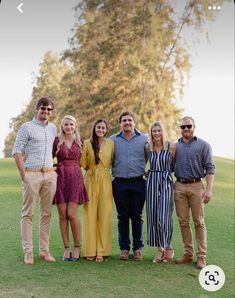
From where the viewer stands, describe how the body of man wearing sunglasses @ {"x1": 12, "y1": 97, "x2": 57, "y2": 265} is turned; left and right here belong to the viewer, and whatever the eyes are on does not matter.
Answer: facing the viewer and to the right of the viewer

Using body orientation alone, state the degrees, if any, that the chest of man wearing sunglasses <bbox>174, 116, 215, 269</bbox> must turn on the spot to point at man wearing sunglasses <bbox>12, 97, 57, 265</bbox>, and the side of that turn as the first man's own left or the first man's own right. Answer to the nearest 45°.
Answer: approximately 45° to the first man's own right

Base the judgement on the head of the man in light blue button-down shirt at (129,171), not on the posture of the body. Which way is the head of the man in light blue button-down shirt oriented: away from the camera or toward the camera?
toward the camera

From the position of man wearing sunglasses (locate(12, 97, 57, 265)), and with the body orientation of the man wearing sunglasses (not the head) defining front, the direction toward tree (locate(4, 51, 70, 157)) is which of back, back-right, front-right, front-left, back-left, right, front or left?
back-left

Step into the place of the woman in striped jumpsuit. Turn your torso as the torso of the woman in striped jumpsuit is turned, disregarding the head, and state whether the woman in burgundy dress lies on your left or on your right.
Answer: on your right

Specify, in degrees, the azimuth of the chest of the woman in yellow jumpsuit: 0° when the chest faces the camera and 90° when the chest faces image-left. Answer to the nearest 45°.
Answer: approximately 0°

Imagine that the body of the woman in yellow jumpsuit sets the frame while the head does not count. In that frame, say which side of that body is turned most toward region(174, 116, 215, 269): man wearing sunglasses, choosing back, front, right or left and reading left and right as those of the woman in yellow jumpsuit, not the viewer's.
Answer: left

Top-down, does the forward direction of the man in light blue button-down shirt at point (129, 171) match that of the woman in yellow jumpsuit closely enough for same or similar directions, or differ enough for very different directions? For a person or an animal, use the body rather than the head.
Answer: same or similar directions

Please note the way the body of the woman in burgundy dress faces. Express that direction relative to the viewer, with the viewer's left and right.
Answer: facing the viewer

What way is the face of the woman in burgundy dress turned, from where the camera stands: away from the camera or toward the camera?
toward the camera

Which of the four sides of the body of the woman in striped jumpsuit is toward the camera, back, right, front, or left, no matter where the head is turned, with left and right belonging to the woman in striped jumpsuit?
front

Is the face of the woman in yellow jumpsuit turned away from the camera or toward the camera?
toward the camera
